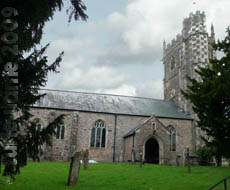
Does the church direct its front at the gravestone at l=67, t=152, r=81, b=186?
yes

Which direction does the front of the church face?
toward the camera

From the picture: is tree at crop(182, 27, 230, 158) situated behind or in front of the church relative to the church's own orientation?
in front

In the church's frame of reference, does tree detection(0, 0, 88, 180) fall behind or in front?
in front
